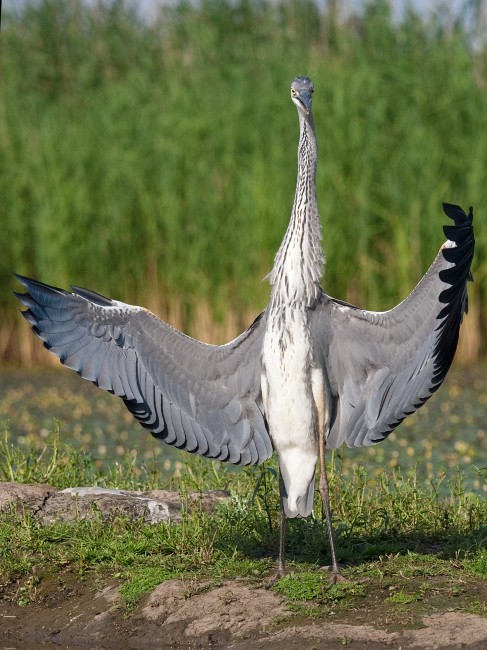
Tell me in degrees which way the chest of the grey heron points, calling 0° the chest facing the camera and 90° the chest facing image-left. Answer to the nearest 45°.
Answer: approximately 0°

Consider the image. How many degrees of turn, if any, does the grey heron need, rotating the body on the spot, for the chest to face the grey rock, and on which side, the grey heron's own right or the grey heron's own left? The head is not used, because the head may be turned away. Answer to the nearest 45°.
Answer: approximately 135° to the grey heron's own right
